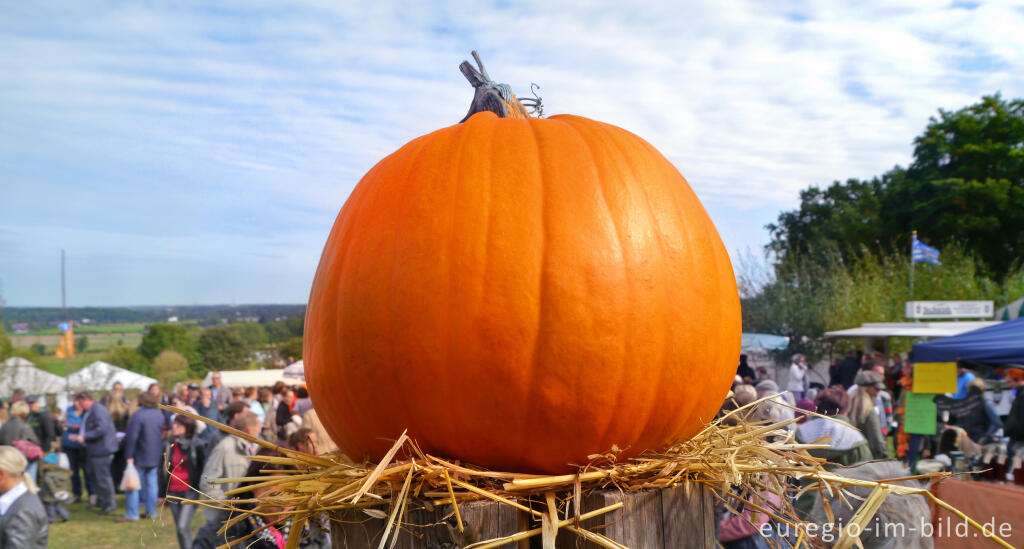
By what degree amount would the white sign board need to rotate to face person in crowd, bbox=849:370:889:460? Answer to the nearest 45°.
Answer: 0° — it already faces them

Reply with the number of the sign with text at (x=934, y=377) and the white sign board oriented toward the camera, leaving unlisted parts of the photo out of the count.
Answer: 2

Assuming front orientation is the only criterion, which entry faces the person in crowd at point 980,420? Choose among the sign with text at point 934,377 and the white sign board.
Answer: the white sign board

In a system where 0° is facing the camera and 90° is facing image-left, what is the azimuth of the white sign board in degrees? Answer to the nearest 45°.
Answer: approximately 0°

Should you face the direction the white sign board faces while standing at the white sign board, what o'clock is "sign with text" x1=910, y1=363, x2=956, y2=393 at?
The sign with text is roughly at 12 o'clock from the white sign board.

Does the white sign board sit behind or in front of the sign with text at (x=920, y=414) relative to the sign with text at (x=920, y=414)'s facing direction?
behind

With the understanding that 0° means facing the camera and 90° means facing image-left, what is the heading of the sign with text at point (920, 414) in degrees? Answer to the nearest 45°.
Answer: approximately 0°

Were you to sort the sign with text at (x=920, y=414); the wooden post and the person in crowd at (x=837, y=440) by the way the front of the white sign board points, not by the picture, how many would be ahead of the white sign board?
3
